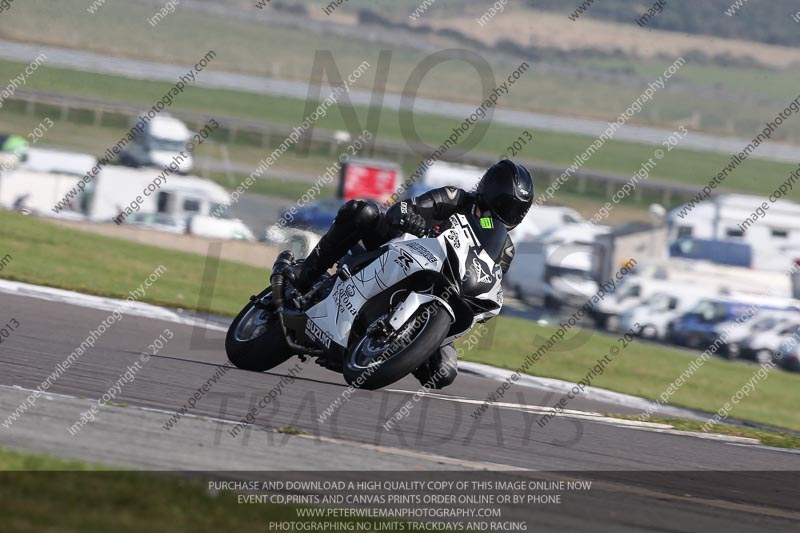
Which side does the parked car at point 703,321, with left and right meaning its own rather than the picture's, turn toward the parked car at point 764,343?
left

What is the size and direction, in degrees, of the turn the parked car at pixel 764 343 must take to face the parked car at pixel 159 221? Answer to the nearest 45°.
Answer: approximately 45° to its right

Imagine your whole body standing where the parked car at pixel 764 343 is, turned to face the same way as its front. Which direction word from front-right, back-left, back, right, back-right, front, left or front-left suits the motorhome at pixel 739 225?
back-right

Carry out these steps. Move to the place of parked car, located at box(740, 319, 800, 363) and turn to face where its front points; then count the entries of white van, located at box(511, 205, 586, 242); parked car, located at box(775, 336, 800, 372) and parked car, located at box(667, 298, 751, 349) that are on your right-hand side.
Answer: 2

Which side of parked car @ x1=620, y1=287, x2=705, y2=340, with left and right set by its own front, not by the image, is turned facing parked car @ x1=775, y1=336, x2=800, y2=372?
left

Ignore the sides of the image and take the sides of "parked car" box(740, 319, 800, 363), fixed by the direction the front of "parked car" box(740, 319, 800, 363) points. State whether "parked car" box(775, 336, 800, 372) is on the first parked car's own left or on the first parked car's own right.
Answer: on the first parked car's own left

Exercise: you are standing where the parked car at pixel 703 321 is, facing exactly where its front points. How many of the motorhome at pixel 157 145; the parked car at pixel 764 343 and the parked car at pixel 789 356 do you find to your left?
2

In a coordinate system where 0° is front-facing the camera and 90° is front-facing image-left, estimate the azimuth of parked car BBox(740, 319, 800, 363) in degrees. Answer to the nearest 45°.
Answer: approximately 45°

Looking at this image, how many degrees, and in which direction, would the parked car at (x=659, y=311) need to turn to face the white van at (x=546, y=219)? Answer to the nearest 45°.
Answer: approximately 90° to its right

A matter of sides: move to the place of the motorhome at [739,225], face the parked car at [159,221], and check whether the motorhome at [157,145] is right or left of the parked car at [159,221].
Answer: right
